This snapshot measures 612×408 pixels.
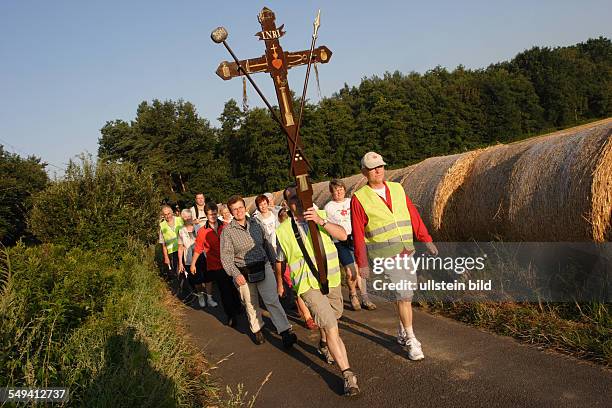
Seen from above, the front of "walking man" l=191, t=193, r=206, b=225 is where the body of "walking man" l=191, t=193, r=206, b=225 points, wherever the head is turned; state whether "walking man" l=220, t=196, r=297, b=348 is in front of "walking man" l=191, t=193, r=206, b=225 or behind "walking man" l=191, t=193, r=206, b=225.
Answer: in front

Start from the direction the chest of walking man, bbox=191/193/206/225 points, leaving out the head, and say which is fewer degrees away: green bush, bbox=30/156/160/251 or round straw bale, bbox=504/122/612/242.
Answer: the round straw bale

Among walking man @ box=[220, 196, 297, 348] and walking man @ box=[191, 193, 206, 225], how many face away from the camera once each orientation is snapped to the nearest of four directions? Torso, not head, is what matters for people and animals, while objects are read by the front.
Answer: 0

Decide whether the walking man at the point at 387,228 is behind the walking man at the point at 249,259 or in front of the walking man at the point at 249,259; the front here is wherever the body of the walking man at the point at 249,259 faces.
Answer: in front

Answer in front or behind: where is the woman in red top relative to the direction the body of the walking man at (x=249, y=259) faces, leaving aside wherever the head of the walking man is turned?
behind

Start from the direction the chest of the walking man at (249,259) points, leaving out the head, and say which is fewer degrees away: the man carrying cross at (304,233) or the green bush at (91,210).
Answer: the man carrying cross

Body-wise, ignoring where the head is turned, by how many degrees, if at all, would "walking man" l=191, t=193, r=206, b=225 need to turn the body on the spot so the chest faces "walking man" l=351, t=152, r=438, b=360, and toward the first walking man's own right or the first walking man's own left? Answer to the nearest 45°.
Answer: approximately 45° to the first walking man's own right

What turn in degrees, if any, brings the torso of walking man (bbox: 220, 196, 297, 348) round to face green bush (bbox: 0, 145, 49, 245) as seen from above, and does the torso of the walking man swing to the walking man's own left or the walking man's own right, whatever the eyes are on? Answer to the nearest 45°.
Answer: approximately 135° to the walking man's own right

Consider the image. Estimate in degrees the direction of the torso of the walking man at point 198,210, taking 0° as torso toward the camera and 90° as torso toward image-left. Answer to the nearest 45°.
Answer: approximately 315°

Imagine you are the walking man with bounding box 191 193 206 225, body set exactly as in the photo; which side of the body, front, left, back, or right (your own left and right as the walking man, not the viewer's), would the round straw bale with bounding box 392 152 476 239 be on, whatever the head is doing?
front
